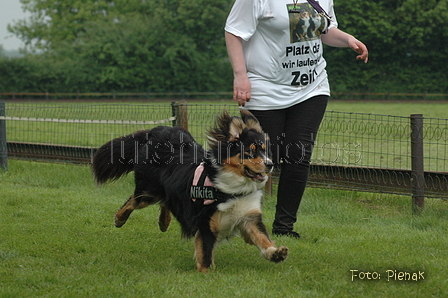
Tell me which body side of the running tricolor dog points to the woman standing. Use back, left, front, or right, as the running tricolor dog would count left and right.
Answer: left

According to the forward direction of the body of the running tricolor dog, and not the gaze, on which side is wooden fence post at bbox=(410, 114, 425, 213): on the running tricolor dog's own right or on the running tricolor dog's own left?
on the running tricolor dog's own left

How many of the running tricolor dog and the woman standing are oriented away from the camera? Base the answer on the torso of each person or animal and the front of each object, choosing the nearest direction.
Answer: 0

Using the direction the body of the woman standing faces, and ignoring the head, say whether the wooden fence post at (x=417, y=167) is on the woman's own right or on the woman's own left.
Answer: on the woman's own left

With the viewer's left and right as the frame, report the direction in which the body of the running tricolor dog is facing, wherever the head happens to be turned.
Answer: facing the viewer and to the right of the viewer
